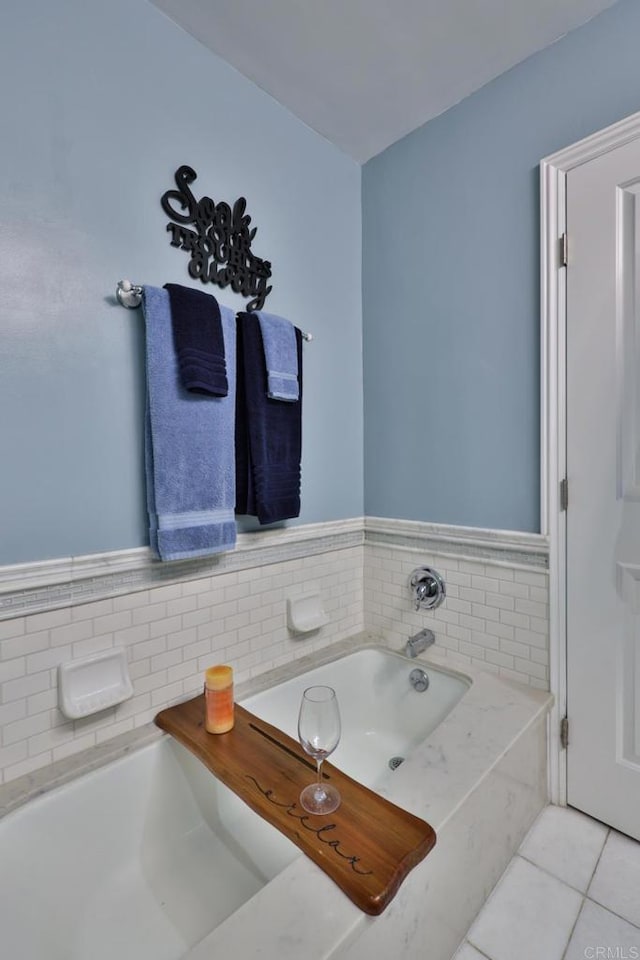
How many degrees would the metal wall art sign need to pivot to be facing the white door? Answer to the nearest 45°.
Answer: approximately 45° to its left

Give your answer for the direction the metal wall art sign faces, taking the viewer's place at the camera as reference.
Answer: facing the viewer and to the right of the viewer
